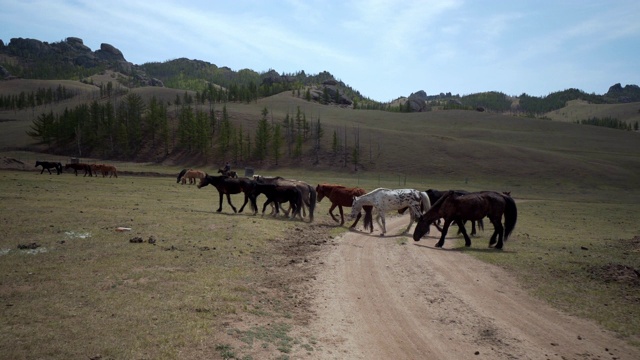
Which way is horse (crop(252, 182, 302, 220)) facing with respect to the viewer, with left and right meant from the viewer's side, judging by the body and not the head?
facing to the left of the viewer

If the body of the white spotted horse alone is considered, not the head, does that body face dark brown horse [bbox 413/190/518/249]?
no

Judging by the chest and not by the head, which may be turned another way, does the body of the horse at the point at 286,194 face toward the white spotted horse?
no

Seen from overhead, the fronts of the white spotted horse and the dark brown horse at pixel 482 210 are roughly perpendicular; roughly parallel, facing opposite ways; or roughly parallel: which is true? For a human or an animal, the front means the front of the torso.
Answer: roughly parallel

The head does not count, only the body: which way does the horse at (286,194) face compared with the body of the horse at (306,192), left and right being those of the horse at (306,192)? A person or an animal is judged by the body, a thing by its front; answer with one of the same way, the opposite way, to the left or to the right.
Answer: the same way

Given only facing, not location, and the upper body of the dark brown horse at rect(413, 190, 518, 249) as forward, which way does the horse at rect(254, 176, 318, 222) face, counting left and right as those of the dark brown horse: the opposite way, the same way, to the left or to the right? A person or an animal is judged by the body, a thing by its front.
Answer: the same way

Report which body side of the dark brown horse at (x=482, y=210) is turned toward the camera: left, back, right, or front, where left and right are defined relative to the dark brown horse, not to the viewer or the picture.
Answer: left

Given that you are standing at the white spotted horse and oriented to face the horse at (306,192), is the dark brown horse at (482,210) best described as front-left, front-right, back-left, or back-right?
back-left

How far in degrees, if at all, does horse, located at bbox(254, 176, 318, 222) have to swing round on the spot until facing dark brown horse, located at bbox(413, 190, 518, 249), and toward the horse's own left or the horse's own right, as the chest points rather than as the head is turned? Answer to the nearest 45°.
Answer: approximately 135° to the horse's own left

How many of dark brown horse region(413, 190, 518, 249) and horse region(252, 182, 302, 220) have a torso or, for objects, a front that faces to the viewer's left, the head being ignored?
2

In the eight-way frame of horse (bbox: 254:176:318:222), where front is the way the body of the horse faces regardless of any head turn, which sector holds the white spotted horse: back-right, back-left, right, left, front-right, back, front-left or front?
back-left

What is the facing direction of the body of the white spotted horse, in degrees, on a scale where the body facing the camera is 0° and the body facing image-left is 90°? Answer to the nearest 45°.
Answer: approximately 90°

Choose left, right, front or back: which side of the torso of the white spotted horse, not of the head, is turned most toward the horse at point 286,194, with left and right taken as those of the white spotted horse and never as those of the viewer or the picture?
front

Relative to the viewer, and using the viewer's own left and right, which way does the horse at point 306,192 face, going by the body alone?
facing to the left of the viewer
